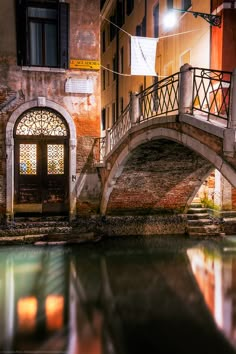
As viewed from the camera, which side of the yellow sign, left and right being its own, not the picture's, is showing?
front

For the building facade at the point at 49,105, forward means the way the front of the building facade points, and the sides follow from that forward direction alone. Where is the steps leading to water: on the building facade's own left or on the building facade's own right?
on the building facade's own left

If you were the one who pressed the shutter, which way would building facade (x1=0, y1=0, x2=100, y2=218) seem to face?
facing the viewer

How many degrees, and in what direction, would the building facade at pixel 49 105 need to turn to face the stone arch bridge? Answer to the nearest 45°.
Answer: approximately 45° to its left
